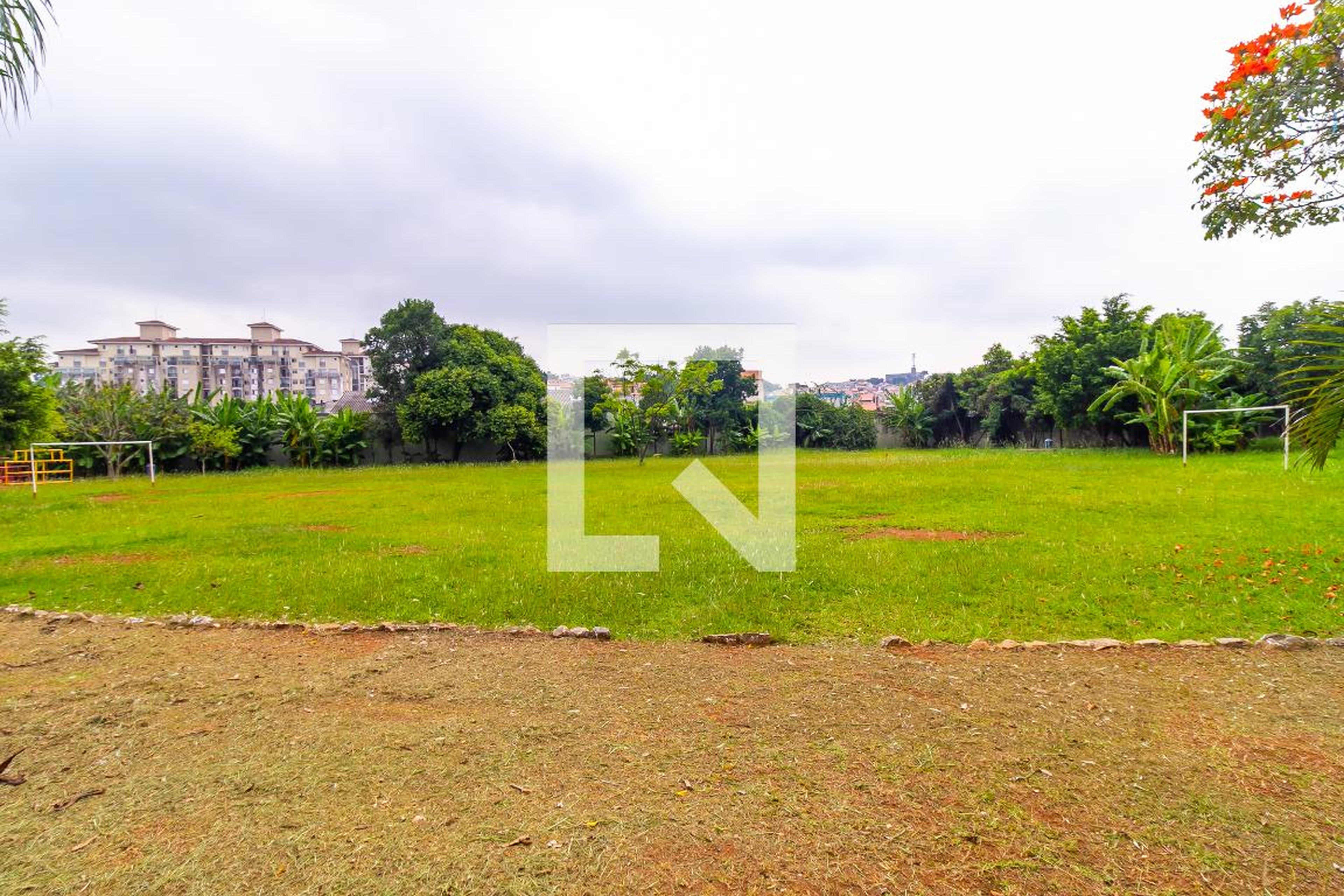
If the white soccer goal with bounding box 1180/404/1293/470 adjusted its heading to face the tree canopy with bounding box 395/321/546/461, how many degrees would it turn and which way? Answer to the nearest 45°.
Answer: approximately 45° to its right

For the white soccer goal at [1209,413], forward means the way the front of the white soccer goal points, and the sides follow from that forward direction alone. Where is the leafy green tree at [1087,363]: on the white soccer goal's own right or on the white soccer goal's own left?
on the white soccer goal's own right

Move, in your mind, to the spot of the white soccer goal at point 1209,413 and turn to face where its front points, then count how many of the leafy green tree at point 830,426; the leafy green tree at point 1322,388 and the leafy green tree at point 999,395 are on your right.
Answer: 2

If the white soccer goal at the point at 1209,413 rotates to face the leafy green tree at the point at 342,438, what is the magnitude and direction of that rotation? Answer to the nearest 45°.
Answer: approximately 45° to its right

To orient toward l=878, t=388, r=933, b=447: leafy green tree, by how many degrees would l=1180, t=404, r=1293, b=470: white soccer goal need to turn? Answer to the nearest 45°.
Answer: approximately 90° to its right

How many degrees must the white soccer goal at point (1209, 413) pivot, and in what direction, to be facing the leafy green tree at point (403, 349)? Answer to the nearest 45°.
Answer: approximately 45° to its right

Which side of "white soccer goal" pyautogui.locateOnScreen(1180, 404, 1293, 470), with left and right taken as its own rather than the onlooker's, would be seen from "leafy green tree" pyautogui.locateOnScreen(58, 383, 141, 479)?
front

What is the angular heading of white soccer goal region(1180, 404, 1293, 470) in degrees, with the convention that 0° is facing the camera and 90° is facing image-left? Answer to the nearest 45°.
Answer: approximately 45°

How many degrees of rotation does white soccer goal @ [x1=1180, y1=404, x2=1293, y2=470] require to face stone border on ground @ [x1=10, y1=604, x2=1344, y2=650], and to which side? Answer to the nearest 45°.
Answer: approximately 45° to its left

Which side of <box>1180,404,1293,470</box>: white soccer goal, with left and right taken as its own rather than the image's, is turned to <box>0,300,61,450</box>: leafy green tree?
front

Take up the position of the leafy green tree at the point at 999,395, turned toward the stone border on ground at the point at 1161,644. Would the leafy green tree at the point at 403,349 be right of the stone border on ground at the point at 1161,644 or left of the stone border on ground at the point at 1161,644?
right

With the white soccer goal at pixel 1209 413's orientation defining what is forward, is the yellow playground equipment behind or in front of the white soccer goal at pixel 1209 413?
in front

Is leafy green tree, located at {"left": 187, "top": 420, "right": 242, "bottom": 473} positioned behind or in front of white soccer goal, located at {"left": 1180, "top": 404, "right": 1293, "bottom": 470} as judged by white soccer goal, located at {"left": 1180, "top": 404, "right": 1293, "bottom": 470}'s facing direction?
in front

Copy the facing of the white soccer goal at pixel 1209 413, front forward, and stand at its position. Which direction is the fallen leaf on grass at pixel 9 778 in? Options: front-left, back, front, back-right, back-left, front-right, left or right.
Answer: front-left
